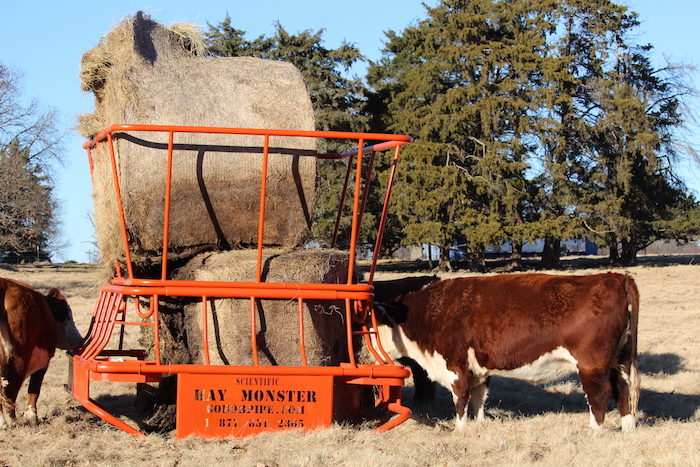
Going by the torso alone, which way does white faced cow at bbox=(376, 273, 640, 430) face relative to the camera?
to the viewer's left

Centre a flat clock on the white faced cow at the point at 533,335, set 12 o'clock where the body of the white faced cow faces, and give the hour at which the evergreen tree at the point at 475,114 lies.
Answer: The evergreen tree is roughly at 3 o'clock from the white faced cow.

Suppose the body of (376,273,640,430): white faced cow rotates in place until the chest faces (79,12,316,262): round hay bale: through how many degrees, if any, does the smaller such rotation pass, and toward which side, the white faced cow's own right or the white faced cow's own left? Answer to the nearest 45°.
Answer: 0° — it already faces it

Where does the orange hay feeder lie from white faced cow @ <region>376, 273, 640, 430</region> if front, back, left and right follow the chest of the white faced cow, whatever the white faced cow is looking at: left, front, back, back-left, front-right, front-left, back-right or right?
front-left

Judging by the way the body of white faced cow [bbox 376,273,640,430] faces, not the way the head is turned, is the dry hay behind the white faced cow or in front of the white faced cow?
in front

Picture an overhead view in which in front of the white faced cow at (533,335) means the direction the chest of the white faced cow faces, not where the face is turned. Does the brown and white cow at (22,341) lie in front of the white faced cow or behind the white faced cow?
in front
